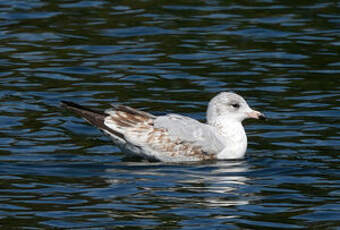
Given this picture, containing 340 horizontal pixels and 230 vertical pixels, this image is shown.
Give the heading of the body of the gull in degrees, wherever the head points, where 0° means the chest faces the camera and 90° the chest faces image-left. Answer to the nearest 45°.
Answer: approximately 270°
